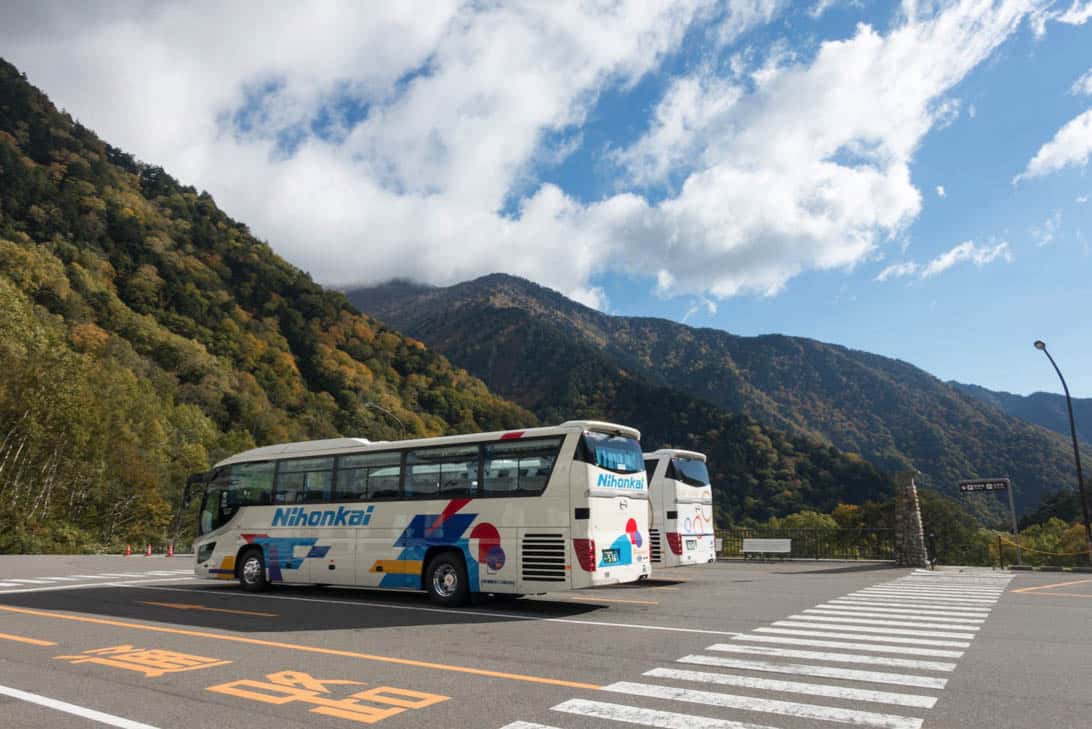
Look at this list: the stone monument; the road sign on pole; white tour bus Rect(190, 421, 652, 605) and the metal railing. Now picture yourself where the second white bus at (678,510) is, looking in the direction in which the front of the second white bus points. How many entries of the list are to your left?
1

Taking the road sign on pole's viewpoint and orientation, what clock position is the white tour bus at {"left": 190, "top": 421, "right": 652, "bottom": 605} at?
The white tour bus is roughly at 1 o'clock from the road sign on pole.

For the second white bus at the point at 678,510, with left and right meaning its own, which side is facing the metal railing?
right

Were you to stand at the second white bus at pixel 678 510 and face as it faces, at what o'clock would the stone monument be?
The stone monument is roughly at 3 o'clock from the second white bus.

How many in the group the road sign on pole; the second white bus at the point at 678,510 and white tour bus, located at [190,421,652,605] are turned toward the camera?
1

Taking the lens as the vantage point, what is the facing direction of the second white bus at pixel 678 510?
facing away from the viewer and to the left of the viewer

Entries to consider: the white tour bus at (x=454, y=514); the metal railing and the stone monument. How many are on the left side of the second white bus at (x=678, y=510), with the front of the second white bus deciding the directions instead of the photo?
1

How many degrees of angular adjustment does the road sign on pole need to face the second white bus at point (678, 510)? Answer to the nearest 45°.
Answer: approximately 45° to its right

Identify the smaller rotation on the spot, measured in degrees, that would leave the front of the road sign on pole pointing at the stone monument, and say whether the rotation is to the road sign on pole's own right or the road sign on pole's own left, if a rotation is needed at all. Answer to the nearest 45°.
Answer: approximately 45° to the road sign on pole's own right

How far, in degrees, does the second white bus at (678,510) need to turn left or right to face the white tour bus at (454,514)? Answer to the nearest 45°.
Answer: approximately 90° to its left

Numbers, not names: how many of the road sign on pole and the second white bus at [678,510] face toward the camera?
1

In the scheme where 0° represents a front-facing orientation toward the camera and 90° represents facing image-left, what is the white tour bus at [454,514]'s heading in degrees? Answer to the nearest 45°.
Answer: approximately 135°
